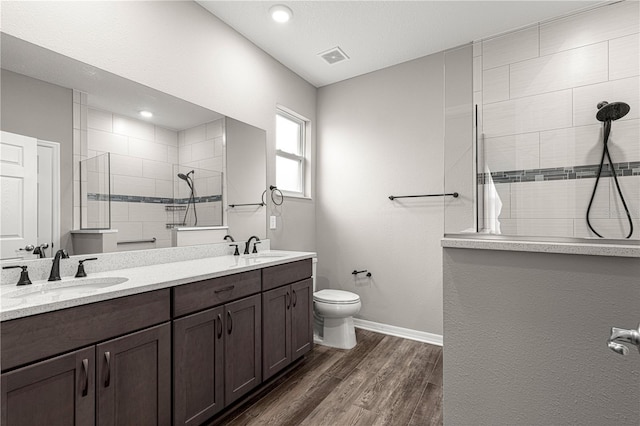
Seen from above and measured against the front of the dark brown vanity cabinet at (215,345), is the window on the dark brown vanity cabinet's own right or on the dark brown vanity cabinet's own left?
on the dark brown vanity cabinet's own left

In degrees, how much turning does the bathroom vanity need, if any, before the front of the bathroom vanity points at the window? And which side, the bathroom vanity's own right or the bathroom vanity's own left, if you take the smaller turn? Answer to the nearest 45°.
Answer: approximately 90° to the bathroom vanity's own left

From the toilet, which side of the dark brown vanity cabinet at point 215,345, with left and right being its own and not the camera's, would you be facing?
left

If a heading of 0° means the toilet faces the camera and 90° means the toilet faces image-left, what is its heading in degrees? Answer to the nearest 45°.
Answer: approximately 315°

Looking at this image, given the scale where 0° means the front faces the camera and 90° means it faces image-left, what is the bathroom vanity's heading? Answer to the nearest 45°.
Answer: approximately 315°

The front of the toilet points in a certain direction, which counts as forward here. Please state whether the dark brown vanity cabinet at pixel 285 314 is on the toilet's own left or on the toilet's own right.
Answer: on the toilet's own right
